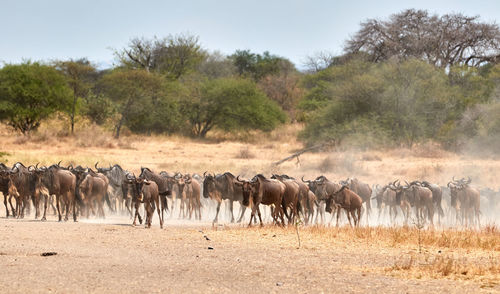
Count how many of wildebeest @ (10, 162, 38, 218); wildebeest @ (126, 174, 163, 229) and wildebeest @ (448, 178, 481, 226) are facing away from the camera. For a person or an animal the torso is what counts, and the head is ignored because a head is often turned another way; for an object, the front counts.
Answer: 0

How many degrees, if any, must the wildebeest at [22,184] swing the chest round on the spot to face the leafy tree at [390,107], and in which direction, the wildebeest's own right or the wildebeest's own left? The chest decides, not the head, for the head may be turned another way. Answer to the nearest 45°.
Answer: approximately 180°

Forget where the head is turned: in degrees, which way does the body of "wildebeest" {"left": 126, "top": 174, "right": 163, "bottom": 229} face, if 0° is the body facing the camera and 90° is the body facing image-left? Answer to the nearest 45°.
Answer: approximately 45°

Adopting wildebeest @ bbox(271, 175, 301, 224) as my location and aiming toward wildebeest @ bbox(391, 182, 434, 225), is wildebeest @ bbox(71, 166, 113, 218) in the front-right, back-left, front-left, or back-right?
back-left

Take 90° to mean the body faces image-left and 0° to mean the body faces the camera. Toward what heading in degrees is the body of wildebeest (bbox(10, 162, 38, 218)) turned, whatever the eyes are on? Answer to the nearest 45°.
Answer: approximately 45°

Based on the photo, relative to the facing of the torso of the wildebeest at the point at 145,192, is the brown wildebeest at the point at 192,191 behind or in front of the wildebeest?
behind

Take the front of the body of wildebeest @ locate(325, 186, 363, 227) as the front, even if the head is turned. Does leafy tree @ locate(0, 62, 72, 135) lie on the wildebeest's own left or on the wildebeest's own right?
on the wildebeest's own right

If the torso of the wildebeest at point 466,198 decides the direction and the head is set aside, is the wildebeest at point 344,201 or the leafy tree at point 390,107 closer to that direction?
the wildebeest

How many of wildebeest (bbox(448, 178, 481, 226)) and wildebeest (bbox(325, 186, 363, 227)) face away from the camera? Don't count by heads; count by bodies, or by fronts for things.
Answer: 0

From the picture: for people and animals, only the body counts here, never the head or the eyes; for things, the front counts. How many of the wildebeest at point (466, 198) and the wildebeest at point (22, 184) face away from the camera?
0

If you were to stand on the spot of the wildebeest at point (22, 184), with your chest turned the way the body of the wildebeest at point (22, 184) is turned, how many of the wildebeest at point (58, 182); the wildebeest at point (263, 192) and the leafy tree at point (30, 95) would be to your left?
2

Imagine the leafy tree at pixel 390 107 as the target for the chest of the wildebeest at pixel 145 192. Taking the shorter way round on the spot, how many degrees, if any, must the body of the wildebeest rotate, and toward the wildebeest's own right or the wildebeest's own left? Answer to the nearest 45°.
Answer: approximately 180°

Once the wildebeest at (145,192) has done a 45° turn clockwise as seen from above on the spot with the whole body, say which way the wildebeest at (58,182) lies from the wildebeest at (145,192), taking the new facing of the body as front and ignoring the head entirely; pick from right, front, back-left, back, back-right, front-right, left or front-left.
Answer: front-right
